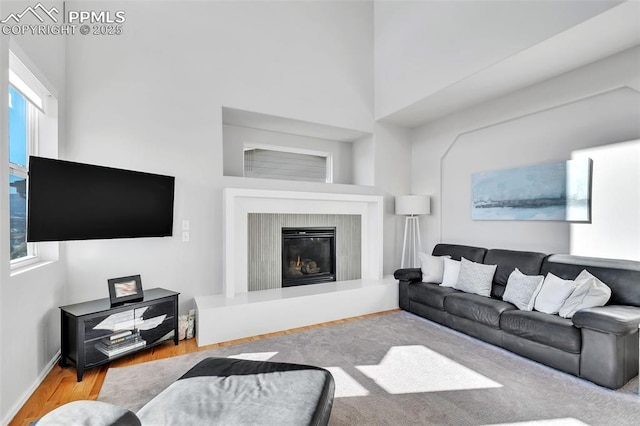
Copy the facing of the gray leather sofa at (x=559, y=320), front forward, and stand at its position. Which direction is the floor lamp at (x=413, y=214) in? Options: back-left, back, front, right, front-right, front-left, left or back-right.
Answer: right

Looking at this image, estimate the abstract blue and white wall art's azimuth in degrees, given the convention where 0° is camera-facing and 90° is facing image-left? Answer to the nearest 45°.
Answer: approximately 45°

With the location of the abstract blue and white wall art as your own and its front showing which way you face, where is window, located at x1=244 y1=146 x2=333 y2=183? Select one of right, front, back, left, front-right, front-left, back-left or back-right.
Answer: front-right

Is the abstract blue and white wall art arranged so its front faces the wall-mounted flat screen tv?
yes

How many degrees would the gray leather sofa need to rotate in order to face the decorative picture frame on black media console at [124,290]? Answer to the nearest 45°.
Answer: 0° — it already faces it

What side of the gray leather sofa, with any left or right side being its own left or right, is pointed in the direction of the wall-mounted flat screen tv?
front

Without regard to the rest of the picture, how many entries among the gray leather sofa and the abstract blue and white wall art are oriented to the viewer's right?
0

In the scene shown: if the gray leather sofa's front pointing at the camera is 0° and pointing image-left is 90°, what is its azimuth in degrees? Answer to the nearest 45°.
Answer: approximately 45°

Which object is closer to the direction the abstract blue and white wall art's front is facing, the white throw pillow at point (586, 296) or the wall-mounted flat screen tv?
the wall-mounted flat screen tv

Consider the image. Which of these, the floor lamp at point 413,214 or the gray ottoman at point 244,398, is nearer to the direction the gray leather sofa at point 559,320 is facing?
the gray ottoman
